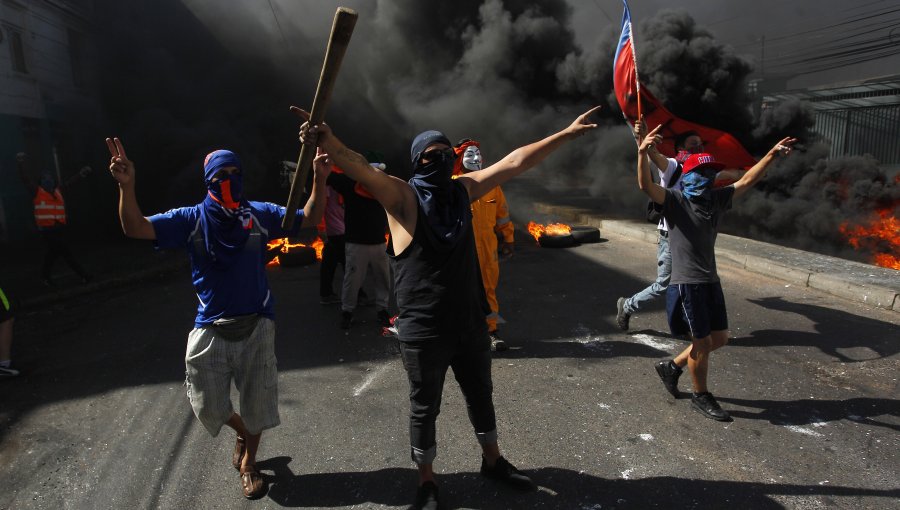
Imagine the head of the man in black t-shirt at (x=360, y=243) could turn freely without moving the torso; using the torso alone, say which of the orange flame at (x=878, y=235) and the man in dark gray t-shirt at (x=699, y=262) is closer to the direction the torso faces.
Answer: the man in dark gray t-shirt

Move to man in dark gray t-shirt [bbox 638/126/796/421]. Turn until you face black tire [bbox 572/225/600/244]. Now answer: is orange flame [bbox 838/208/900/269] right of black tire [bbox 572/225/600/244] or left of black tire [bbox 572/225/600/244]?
right

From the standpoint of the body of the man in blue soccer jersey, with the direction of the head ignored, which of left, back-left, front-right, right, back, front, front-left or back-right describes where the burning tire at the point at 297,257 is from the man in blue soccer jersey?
back

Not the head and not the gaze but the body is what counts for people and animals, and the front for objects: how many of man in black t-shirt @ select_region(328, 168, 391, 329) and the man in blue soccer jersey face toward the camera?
2

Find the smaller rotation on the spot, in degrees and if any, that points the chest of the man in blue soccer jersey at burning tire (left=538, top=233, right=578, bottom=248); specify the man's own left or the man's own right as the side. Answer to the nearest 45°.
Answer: approximately 135° to the man's own left

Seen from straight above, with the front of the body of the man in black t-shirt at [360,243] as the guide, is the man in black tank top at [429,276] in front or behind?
in front

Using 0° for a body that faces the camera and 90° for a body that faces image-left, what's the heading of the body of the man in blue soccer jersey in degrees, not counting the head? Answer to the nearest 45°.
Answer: approximately 0°
